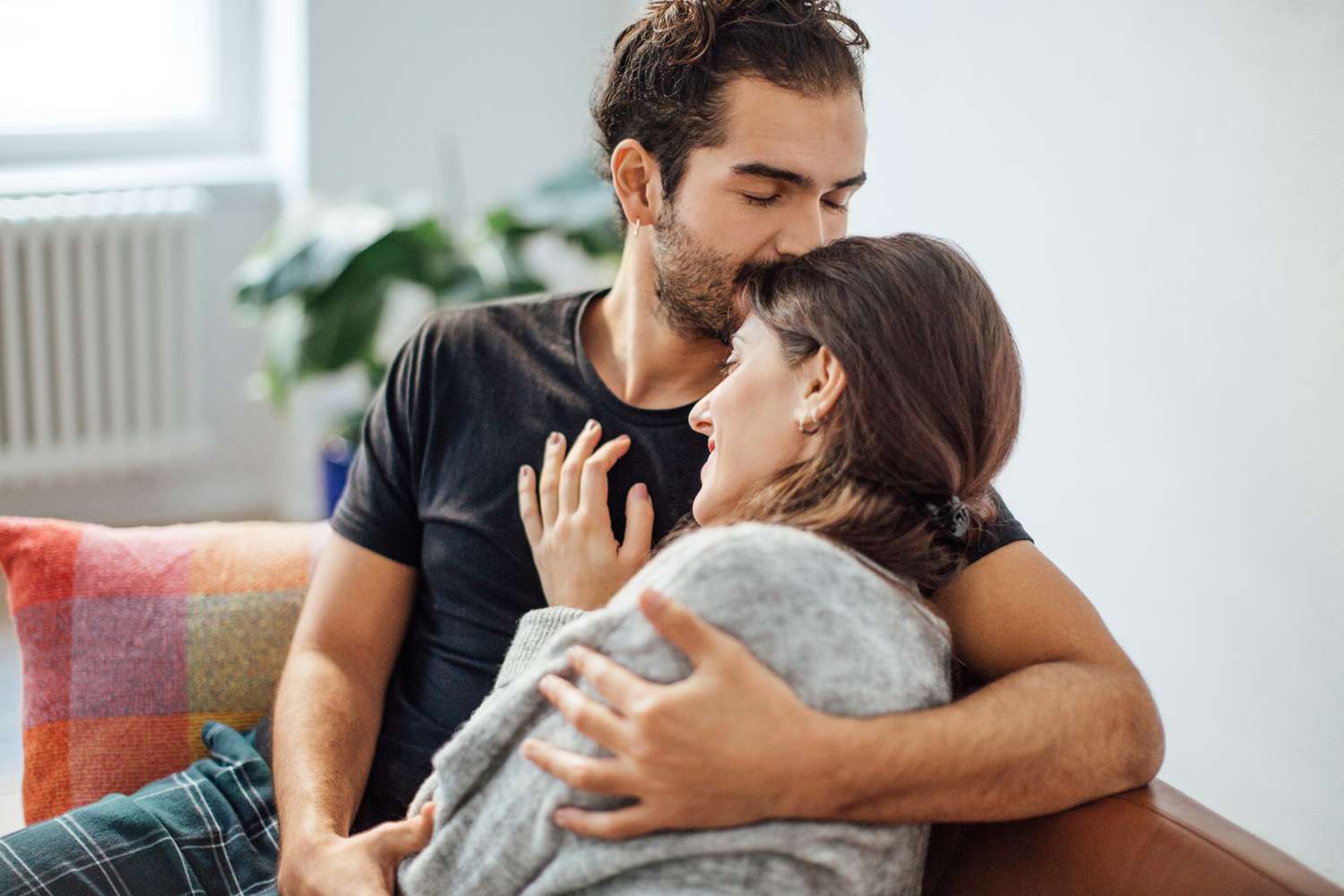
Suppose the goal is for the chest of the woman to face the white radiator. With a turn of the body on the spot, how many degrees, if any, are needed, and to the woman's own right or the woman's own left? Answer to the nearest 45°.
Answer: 0° — they already face it

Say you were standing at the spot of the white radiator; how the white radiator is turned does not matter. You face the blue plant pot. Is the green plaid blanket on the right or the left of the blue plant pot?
right

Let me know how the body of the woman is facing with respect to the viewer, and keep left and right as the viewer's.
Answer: facing away from the viewer and to the left of the viewer

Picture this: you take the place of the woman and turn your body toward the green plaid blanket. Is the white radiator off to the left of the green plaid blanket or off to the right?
right
